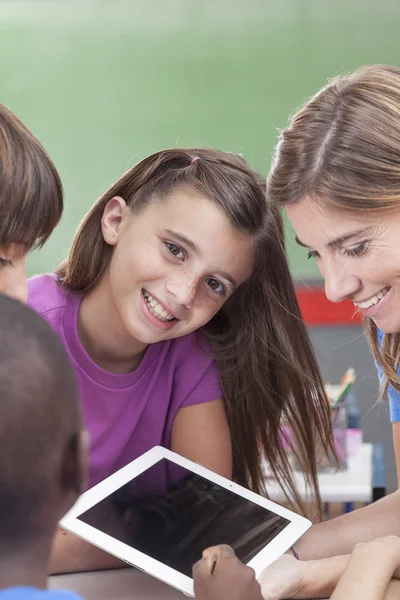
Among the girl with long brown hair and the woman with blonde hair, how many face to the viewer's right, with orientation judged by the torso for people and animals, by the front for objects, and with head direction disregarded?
0

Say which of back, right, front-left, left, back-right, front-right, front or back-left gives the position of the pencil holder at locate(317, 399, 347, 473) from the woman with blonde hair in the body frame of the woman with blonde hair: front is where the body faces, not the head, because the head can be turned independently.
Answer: back-right

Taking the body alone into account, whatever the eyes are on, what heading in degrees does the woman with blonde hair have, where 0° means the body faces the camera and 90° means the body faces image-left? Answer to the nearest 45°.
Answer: approximately 45°

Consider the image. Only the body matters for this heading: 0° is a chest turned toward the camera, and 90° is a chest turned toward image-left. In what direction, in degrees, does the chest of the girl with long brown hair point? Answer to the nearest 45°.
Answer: approximately 0°

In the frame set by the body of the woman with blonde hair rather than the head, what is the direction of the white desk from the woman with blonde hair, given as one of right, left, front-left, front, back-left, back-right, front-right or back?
back-right

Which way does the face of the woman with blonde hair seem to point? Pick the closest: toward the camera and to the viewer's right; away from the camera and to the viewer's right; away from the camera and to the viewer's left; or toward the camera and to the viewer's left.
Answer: toward the camera and to the viewer's left
